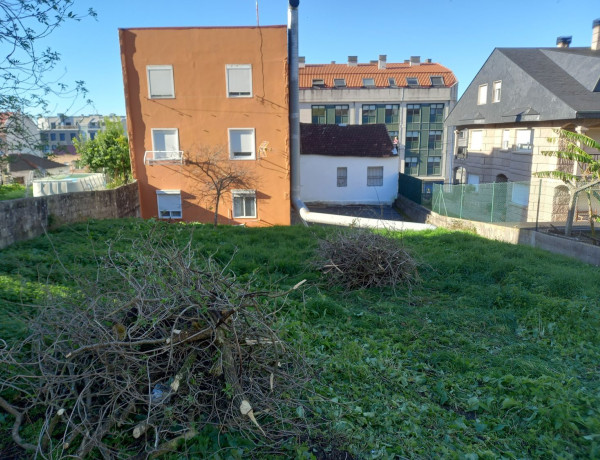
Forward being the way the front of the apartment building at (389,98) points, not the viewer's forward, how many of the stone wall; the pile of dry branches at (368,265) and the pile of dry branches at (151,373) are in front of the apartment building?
3

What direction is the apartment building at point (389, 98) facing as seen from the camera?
toward the camera

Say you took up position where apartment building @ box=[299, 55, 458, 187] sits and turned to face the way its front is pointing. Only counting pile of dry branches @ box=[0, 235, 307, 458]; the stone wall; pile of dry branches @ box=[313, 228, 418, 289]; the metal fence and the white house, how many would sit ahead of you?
5

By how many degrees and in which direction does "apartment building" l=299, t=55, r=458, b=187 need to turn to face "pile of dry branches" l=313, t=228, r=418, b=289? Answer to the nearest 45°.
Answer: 0° — it already faces it

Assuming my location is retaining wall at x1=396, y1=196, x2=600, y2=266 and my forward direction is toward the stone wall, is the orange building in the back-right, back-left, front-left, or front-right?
front-right

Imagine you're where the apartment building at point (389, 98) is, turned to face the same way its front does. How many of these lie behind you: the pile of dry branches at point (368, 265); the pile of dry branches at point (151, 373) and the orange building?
0

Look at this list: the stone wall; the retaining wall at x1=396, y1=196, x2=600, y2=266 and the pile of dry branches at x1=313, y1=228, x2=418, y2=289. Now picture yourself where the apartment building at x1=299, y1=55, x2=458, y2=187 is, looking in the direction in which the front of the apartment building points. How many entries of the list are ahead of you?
3

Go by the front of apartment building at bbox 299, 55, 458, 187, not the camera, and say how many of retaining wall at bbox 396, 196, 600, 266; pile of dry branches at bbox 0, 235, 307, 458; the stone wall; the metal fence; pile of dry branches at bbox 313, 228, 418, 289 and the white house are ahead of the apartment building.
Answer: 6

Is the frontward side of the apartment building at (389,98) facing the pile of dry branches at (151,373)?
yes

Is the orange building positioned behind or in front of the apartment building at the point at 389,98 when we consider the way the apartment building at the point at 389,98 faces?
in front

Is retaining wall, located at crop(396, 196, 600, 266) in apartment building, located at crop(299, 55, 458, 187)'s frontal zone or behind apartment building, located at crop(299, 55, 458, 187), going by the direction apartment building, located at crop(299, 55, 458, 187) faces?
frontal zone

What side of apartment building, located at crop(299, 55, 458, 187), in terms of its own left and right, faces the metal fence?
front

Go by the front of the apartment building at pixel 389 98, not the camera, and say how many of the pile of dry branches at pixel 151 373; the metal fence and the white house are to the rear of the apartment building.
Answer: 0

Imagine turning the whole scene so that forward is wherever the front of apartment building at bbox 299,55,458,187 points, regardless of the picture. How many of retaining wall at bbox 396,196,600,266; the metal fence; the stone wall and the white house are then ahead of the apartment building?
4

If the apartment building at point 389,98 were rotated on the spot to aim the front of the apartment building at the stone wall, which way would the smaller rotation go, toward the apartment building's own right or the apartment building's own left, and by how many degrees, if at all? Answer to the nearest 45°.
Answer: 0° — it already faces it
